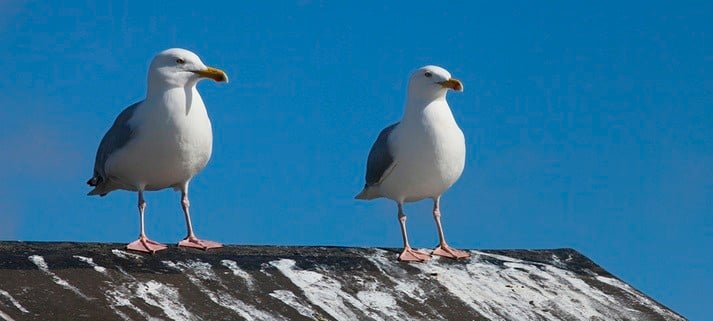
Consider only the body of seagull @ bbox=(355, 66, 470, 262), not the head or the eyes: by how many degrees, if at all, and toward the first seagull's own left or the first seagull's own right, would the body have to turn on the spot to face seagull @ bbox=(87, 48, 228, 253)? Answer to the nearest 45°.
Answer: approximately 135° to the first seagull's own right

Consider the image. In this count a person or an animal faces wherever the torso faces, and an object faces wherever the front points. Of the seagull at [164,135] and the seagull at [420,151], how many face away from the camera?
0

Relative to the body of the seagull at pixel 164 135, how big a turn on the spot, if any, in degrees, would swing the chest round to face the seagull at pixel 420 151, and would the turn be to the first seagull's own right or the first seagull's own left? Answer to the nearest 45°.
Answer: approximately 45° to the first seagull's own left

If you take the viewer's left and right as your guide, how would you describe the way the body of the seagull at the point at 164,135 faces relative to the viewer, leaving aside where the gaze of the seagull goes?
facing the viewer and to the right of the viewer
